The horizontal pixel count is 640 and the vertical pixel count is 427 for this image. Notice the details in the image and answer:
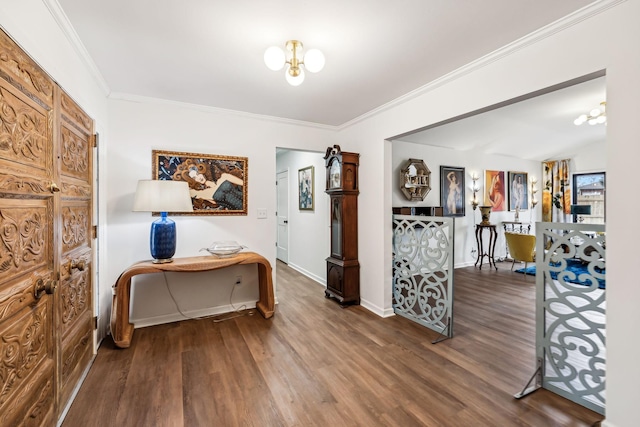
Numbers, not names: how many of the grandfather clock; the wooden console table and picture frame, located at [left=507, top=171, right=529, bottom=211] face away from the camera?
0

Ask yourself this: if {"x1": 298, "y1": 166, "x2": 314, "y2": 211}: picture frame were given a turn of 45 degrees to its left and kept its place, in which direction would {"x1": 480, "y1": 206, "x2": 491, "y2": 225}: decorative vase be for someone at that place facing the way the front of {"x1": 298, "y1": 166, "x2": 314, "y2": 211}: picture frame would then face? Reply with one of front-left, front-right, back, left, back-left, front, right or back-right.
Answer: left

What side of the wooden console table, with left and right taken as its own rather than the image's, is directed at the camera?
front

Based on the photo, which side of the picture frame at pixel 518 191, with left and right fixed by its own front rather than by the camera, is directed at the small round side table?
right

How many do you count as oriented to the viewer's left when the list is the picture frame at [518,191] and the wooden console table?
0

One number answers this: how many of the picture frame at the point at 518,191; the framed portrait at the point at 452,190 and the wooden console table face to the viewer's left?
0

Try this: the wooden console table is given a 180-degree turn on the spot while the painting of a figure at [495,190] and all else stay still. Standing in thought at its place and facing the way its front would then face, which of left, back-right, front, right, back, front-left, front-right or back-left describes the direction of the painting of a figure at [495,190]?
right

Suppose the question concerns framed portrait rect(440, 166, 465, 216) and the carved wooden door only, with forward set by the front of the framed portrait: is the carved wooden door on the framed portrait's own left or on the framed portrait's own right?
on the framed portrait's own right

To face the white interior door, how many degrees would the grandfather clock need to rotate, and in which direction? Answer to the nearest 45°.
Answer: approximately 90° to its right

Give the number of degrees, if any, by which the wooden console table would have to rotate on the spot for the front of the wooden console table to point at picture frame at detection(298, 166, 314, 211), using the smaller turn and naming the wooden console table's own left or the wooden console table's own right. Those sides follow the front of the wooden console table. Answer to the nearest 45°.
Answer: approximately 135° to the wooden console table's own left

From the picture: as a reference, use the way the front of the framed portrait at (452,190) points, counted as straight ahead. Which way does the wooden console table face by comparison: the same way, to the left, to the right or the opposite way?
the same way

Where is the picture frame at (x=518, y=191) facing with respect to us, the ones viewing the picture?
facing the viewer and to the right of the viewer

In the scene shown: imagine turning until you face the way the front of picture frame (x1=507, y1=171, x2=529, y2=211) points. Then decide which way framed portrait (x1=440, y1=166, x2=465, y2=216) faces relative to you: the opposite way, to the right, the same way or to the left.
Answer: the same way

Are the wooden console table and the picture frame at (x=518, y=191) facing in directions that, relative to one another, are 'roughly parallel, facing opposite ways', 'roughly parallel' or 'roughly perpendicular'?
roughly parallel

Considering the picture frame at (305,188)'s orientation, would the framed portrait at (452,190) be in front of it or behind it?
behind

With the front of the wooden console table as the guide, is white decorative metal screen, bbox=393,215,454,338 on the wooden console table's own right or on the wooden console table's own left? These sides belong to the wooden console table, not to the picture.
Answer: on the wooden console table's own left
